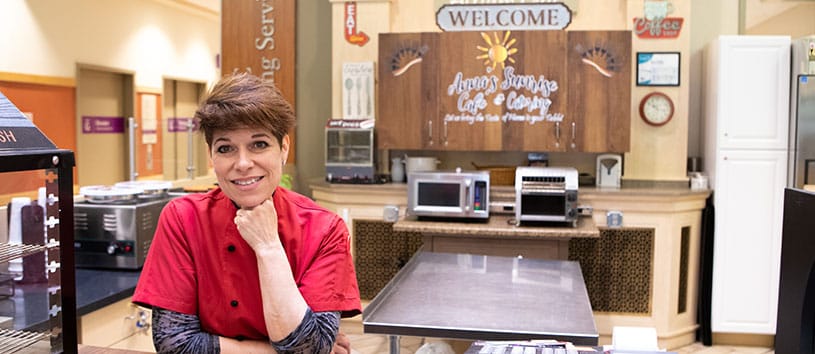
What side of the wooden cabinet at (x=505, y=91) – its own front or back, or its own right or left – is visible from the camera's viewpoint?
front

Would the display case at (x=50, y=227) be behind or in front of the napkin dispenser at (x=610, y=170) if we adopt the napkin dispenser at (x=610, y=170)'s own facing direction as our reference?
in front

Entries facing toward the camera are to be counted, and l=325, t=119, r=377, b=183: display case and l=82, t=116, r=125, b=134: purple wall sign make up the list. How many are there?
2

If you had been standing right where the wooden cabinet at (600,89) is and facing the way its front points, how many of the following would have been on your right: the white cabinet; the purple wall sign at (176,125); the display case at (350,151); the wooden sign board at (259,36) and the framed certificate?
3

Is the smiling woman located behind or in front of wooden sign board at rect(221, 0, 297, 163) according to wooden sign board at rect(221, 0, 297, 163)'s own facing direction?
in front

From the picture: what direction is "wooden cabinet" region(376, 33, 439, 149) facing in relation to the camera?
toward the camera

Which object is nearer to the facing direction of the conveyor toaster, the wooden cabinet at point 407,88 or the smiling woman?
the smiling woman

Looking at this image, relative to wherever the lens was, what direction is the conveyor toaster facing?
facing the viewer

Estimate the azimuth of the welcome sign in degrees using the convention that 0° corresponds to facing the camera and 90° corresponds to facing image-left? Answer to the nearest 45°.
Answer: approximately 0°

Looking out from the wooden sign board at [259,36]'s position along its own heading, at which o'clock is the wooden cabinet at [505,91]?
The wooden cabinet is roughly at 10 o'clock from the wooden sign board.

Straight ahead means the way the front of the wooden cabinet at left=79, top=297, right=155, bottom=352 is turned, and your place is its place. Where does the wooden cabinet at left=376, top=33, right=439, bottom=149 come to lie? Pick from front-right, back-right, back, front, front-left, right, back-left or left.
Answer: left

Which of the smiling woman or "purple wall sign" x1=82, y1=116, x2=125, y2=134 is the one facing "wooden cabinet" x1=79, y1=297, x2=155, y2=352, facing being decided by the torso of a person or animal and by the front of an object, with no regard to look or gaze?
the purple wall sign

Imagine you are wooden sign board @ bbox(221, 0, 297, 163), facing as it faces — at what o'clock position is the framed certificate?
The framed certificate is roughly at 10 o'clock from the wooden sign board.

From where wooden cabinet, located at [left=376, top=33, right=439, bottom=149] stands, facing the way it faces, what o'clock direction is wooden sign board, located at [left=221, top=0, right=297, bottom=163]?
The wooden sign board is roughly at 4 o'clock from the wooden cabinet.
